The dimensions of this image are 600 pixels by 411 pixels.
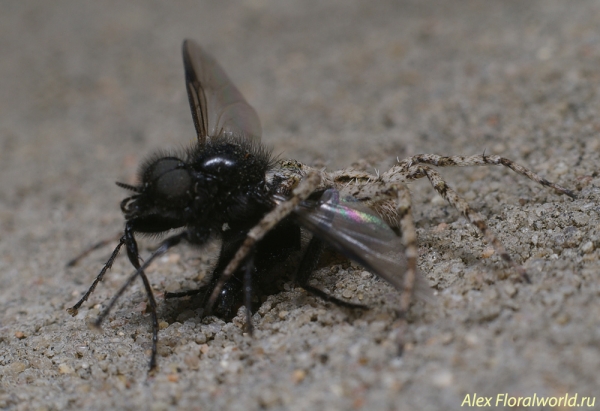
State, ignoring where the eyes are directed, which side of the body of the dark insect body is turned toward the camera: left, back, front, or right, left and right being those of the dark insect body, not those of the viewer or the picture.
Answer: left
